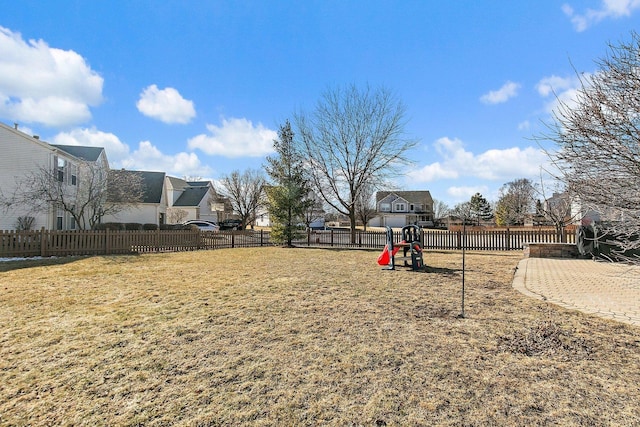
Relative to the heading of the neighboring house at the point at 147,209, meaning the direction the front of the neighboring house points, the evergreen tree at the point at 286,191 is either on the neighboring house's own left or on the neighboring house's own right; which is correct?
on the neighboring house's own right

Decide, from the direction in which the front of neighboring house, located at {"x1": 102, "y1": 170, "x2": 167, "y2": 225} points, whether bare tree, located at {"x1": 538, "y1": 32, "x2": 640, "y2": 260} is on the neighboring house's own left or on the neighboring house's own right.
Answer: on the neighboring house's own right

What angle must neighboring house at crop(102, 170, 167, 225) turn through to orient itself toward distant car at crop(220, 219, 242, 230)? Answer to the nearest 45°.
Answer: approximately 45° to its left
